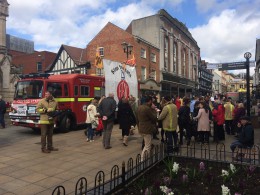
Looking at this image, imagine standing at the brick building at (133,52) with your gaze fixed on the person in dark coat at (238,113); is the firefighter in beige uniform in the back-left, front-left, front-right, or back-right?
front-right

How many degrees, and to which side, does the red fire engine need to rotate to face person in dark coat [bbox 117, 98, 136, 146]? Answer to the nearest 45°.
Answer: approximately 90° to its left

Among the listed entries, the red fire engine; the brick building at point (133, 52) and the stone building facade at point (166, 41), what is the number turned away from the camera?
0

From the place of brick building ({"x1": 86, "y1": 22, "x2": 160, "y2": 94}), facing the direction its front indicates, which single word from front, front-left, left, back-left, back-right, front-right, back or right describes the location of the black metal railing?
front-right

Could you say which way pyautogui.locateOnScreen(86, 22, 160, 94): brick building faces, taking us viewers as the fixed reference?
facing the viewer and to the right of the viewer

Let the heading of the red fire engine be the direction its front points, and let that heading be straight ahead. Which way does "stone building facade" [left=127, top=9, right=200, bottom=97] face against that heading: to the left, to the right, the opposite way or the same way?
to the left

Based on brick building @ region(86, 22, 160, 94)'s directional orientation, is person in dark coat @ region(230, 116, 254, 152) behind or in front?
in front

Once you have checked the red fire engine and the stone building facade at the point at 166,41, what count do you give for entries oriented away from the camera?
0

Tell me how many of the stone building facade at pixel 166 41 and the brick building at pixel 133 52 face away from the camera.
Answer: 0

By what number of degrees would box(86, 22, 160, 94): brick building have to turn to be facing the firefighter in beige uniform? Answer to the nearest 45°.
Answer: approximately 45° to its right

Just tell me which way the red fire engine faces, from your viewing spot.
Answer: facing the viewer and to the left of the viewer
